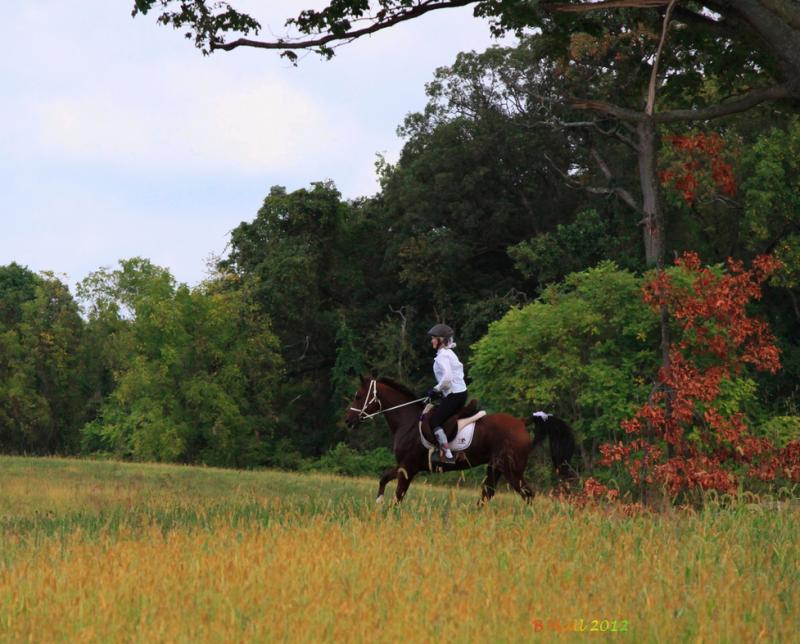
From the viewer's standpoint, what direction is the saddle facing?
to the viewer's left

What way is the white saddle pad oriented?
to the viewer's left

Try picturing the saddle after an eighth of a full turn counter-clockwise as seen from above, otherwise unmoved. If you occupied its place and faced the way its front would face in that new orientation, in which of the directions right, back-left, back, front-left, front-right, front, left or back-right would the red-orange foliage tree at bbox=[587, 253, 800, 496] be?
back-left

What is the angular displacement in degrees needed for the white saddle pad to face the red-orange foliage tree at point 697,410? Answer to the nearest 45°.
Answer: approximately 180°

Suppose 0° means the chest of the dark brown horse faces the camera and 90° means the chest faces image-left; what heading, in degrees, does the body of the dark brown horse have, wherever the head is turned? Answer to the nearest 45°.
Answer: approximately 90°

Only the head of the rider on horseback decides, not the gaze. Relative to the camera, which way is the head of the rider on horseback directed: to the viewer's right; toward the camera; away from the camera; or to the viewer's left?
to the viewer's left

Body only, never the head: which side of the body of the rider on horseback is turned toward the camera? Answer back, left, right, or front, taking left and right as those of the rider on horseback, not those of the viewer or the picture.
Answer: left

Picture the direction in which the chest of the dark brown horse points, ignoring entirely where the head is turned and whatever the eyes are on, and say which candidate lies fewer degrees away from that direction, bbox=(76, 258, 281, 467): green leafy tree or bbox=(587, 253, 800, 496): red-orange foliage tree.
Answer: the green leafy tree

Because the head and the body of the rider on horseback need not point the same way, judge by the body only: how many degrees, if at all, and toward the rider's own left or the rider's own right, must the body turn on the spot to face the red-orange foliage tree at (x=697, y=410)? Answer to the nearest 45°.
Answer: approximately 180°

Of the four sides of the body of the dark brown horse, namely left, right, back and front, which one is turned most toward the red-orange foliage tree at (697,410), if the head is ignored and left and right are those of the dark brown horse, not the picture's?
back
